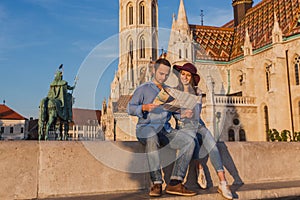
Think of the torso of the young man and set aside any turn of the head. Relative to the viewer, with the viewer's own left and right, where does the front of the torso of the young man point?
facing the viewer and to the right of the viewer

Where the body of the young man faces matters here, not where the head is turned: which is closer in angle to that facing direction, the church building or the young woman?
the young woman

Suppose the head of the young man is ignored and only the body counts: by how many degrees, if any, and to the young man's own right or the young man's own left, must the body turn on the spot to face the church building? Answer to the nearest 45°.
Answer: approximately 135° to the young man's own left

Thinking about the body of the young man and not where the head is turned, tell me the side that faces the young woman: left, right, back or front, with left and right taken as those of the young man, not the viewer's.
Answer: left

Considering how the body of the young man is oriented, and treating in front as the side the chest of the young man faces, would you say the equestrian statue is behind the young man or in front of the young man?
behind

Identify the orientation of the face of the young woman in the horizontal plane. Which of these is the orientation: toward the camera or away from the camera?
toward the camera

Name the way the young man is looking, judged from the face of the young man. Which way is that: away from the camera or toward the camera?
toward the camera

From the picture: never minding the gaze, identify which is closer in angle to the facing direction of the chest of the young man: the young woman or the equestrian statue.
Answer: the young woman
